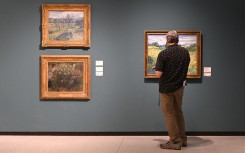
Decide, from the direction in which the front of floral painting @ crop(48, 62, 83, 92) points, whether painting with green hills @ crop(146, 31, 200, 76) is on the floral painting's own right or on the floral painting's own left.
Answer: on the floral painting's own left

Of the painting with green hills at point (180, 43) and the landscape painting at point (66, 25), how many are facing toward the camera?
2

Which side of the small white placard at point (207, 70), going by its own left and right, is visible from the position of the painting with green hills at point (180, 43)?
right

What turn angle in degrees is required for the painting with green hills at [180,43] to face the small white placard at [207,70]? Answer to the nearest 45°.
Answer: approximately 90° to its left

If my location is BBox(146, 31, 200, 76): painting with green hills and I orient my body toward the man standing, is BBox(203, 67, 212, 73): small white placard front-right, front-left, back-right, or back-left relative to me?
back-left

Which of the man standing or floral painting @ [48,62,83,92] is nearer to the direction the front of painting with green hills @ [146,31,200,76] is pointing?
the man standing

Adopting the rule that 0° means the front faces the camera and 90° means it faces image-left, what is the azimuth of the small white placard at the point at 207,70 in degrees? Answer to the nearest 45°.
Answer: approximately 0°
